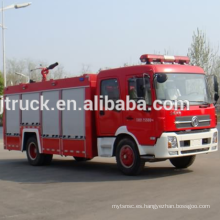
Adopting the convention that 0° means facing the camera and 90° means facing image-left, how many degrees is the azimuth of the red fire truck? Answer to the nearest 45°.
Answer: approximately 315°
